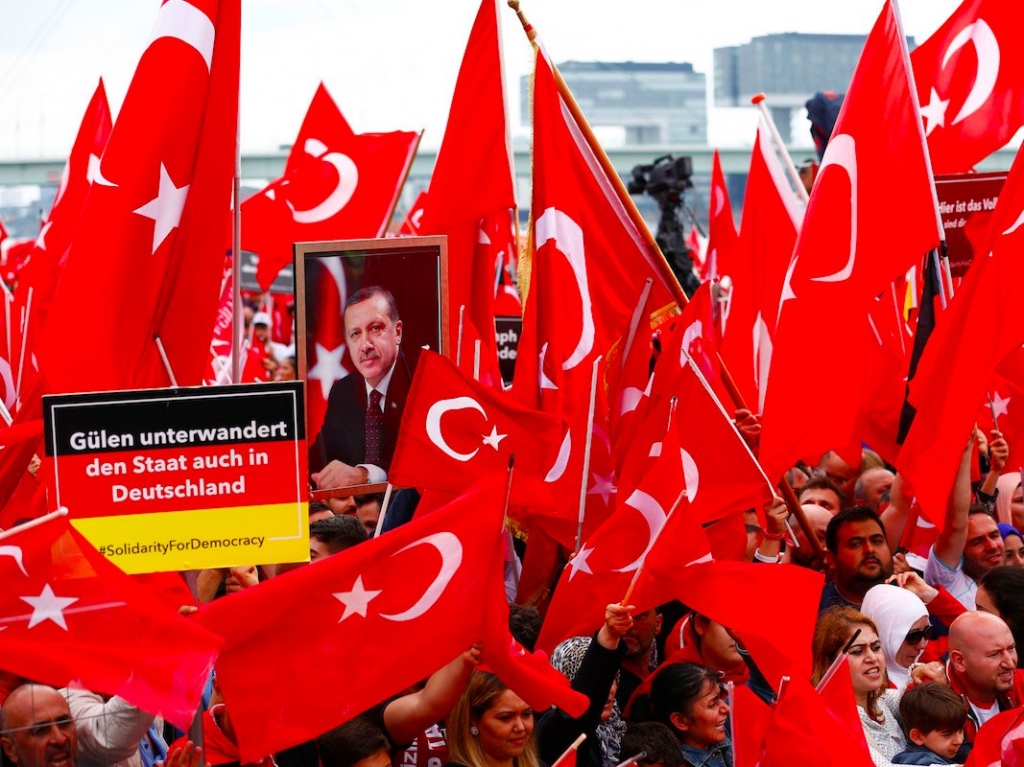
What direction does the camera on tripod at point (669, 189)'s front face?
to the viewer's left

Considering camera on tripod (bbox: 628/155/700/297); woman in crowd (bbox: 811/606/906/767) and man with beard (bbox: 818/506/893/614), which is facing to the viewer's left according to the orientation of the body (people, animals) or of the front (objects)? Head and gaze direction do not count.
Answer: the camera on tripod

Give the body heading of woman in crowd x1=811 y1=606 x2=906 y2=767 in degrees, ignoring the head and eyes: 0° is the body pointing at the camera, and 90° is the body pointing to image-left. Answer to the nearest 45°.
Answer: approximately 315°

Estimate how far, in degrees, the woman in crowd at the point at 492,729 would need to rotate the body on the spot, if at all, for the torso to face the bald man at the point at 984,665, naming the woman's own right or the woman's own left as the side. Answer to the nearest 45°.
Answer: approximately 90° to the woman's own left

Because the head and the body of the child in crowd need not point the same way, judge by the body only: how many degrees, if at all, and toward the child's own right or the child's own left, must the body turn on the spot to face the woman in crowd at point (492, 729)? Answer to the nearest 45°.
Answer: approximately 90° to the child's own right

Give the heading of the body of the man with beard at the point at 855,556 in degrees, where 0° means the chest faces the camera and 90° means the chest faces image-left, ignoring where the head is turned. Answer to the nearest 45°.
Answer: approximately 315°

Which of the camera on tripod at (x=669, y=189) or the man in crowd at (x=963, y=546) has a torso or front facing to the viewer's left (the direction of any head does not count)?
the camera on tripod

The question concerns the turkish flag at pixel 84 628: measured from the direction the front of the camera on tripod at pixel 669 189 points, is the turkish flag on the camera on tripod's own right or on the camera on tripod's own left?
on the camera on tripod's own left
